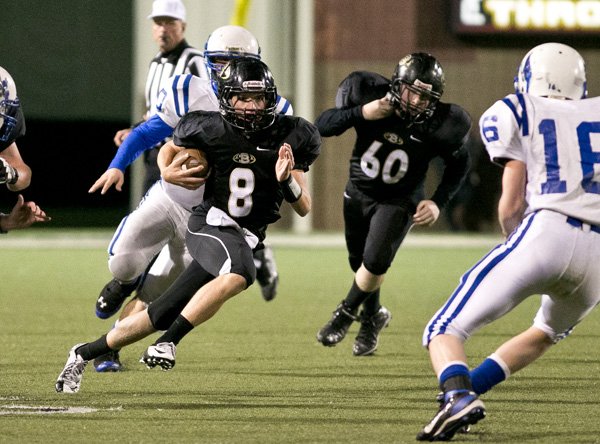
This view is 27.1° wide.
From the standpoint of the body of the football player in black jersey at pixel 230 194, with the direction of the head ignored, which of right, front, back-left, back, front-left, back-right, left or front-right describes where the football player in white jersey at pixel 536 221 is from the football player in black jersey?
front-left

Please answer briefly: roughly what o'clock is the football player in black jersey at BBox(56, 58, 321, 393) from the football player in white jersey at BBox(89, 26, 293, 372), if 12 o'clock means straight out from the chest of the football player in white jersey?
The football player in black jersey is roughly at 11 o'clock from the football player in white jersey.

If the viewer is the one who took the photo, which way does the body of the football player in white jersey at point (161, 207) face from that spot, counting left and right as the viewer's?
facing the viewer

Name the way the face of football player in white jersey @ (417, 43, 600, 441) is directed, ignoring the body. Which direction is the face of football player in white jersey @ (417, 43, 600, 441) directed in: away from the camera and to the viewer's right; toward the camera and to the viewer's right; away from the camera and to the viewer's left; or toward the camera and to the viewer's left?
away from the camera and to the viewer's left

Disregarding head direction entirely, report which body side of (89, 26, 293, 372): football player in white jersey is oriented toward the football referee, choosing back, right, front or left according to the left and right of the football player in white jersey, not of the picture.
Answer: back

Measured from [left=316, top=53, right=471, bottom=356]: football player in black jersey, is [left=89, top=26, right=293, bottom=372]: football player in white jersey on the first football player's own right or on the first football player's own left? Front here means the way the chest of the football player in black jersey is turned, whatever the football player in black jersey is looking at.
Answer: on the first football player's own right

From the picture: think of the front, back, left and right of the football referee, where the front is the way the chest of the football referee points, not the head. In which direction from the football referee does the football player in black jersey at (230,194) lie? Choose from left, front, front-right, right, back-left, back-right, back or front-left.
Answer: front-left

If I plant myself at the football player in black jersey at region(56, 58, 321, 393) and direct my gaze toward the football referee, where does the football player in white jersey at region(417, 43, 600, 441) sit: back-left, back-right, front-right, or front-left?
back-right

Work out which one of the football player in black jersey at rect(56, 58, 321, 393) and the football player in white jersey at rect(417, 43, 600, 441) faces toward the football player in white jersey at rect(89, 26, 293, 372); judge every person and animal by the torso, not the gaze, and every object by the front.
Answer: the football player in white jersey at rect(417, 43, 600, 441)

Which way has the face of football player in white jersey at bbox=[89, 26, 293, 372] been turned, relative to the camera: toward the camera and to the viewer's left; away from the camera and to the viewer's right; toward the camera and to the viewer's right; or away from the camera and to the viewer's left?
toward the camera and to the viewer's left

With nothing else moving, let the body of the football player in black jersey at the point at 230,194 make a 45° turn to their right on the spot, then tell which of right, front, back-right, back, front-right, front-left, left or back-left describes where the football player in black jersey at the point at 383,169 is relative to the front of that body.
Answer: back

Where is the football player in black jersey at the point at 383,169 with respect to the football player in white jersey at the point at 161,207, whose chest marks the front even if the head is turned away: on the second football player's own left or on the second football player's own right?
on the second football player's own left

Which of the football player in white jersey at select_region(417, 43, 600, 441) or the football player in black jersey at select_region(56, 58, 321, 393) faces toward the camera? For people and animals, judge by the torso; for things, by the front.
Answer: the football player in black jersey

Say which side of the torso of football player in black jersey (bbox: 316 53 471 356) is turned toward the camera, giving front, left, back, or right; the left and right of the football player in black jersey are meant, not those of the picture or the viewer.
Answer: front

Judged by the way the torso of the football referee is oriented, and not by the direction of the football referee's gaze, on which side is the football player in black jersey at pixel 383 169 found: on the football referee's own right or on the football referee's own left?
on the football referee's own left
